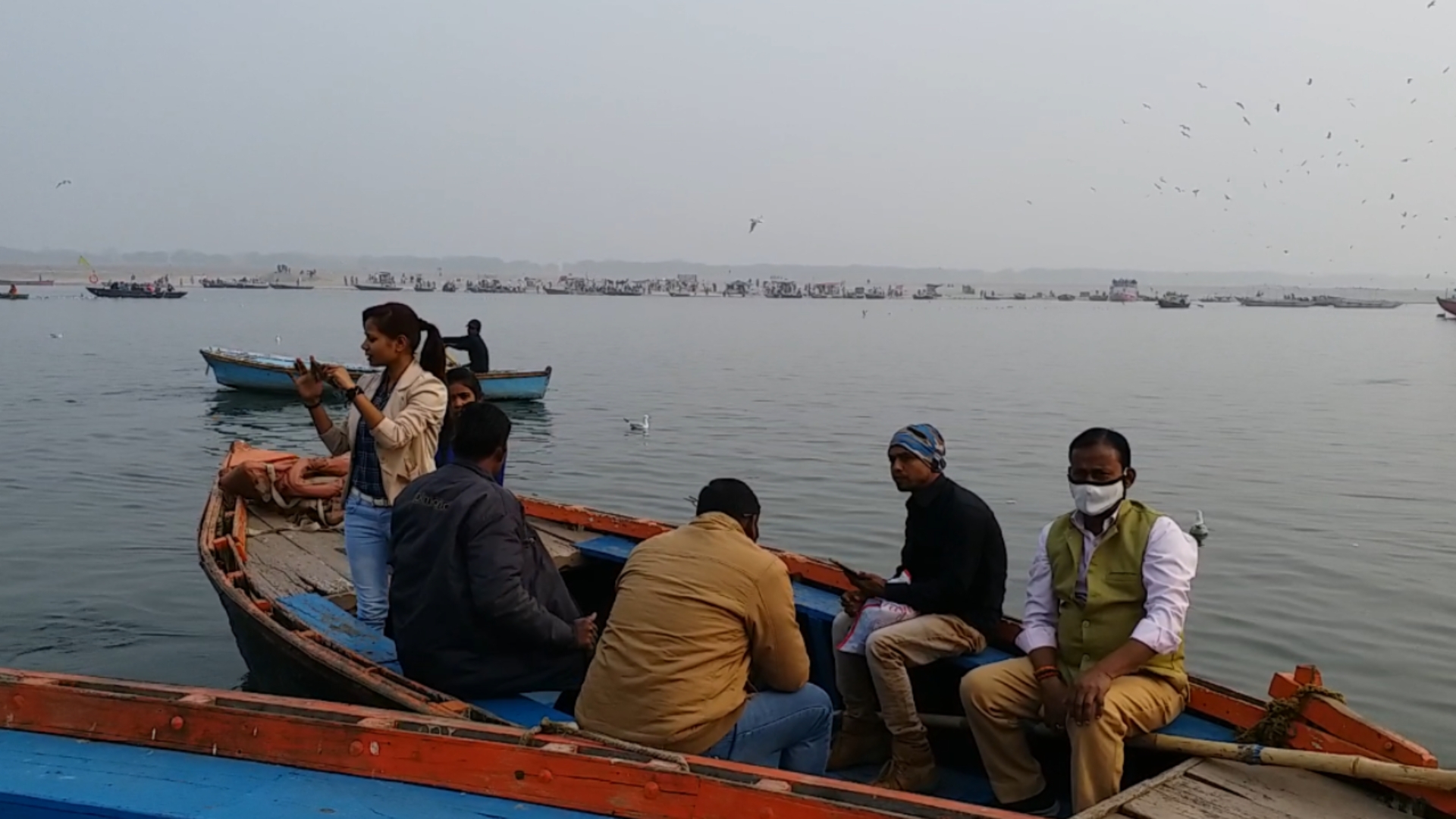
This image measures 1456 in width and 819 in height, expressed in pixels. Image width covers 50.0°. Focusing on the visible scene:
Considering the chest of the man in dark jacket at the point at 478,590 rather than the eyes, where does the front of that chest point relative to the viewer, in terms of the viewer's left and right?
facing away from the viewer and to the right of the viewer

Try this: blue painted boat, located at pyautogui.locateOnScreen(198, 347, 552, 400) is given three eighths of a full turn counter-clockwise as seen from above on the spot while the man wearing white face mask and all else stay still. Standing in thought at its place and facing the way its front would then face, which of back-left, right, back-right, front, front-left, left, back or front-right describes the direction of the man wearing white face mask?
front-right

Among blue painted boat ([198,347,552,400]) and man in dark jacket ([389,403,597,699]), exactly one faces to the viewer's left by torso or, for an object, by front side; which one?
the blue painted boat

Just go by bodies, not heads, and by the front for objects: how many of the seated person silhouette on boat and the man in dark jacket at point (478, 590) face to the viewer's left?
1

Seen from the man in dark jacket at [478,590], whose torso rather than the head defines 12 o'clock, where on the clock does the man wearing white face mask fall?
The man wearing white face mask is roughly at 2 o'clock from the man in dark jacket.

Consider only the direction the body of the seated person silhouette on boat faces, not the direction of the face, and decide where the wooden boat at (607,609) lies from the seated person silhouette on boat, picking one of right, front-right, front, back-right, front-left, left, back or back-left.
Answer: left

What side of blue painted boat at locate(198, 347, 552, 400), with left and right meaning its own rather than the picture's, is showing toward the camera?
left

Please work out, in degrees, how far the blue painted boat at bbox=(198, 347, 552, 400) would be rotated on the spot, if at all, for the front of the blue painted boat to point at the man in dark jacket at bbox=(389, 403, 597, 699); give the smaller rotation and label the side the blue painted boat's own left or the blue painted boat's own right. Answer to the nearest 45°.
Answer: approximately 90° to the blue painted boat's own left

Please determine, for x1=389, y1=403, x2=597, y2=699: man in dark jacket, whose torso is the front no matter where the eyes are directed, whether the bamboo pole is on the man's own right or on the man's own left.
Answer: on the man's own right

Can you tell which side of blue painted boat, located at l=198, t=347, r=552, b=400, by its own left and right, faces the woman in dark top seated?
left

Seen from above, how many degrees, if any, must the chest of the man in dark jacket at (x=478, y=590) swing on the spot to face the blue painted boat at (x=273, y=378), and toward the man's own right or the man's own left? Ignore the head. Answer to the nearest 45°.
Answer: approximately 45° to the man's own left

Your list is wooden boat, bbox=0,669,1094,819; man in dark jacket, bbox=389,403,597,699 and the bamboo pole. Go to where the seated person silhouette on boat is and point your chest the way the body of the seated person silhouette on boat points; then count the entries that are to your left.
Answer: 3

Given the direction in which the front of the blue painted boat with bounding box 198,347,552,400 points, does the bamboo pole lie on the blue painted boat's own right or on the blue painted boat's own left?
on the blue painted boat's own left

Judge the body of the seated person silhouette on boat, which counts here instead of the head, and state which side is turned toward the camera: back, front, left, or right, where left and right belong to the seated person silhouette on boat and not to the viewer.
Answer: left
